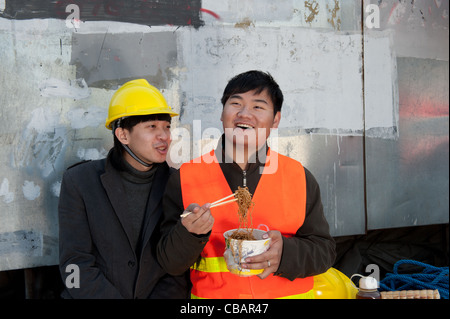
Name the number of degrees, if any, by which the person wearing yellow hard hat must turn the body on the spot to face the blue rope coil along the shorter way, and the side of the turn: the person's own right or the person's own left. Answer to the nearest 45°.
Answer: approximately 45° to the person's own left

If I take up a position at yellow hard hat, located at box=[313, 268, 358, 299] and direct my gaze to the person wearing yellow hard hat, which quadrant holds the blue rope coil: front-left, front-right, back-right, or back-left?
back-right

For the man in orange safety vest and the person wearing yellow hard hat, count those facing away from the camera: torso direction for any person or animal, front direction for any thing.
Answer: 0

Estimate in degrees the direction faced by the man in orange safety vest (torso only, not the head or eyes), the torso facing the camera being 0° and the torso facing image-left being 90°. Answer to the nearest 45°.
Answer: approximately 0°

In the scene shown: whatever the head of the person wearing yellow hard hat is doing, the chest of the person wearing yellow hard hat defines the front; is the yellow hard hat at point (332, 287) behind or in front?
in front

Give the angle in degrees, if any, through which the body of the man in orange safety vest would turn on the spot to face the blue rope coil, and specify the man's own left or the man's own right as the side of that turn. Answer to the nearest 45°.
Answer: approximately 135° to the man's own left

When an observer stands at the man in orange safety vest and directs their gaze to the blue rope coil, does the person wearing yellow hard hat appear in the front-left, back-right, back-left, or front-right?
back-left

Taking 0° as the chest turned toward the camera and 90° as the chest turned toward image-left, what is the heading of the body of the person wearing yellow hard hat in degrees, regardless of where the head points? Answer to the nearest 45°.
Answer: approximately 315°

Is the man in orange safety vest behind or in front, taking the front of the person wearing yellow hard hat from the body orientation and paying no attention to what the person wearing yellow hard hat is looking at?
in front

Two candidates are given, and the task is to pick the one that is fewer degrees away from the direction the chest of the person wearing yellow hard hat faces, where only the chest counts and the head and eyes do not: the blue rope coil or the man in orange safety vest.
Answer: the man in orange safety vest
